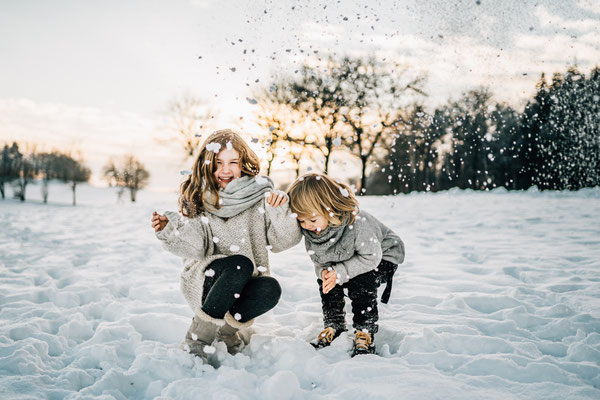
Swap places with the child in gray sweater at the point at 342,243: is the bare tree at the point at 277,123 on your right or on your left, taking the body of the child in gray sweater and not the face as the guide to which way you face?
on your right

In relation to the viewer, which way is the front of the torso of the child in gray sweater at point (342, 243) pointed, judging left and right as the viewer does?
facing the viewer and to the left of the viewer

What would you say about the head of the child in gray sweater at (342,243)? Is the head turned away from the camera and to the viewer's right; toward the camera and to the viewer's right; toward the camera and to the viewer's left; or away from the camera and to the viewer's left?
toward the camera and to the viewer's left

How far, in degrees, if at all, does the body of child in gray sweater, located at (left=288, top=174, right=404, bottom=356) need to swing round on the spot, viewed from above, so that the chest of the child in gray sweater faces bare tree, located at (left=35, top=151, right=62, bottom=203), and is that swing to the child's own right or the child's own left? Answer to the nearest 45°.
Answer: approximately 90° to the child's own right

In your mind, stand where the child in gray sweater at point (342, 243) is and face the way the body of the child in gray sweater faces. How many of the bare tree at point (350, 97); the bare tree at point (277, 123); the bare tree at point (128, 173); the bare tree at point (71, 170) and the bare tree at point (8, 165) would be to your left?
0

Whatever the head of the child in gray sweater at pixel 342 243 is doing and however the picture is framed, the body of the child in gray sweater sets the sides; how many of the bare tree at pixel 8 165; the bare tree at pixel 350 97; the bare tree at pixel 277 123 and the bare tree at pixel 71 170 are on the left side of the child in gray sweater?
0

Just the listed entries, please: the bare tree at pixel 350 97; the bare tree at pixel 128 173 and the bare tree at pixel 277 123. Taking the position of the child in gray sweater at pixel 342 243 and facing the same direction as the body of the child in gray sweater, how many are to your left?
0

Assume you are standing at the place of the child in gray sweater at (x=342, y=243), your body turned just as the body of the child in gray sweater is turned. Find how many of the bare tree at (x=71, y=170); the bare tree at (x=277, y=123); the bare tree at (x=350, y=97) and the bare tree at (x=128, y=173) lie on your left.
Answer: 0

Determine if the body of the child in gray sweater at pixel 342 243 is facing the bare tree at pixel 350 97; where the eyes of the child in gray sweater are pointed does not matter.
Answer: no

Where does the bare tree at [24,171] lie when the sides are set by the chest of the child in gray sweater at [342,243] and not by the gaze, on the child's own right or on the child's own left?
on the child's own right

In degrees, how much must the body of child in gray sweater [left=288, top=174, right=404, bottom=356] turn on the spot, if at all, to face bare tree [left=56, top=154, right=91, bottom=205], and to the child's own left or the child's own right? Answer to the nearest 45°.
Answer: approximately 90° to the child's own right

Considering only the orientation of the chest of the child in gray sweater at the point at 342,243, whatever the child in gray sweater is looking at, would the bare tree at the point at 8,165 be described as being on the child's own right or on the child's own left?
on the child's own right
